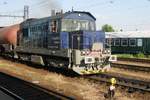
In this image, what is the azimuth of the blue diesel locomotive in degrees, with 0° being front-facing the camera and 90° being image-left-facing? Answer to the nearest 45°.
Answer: approximately 315°

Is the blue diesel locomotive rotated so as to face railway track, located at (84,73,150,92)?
yes
